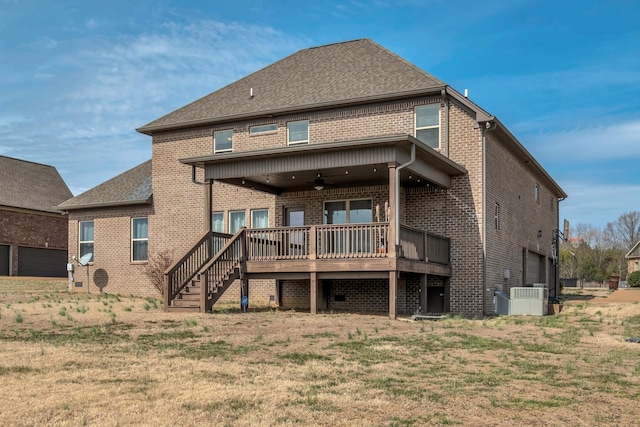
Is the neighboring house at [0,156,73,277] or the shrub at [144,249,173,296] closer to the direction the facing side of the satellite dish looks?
the shrub

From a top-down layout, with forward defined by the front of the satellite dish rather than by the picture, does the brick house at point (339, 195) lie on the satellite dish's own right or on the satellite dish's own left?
on the satellite dish's own left

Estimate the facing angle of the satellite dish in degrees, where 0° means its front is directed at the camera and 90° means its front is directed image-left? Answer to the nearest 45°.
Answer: approximately 45°

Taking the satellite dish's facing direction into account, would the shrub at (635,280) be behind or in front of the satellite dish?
behind

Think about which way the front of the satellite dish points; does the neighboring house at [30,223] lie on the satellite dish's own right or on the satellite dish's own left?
on the satellite dish's own right
